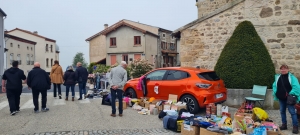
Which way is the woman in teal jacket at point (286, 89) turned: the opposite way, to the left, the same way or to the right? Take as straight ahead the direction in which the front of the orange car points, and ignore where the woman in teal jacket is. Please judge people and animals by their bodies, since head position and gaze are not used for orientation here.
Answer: to the left

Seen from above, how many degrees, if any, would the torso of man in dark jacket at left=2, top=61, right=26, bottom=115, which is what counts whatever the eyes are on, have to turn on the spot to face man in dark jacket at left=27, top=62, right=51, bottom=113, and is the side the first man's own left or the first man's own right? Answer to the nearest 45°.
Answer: approximately 90° to the first man's own right

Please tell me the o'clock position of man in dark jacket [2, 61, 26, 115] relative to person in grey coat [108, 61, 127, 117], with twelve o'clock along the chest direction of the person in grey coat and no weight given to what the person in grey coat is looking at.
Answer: The man in dark jacket is roughly at 8 o'clock from the person in grey coat.

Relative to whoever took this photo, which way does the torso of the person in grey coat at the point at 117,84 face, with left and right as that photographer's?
facing away from the viewer and to the right of the viewer

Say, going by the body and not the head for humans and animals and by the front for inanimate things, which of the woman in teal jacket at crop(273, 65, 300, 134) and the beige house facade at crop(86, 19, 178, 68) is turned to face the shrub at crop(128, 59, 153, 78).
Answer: the beige house facade

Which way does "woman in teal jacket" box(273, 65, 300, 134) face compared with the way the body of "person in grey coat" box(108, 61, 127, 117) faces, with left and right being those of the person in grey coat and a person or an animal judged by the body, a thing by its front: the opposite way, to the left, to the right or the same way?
the opposite way

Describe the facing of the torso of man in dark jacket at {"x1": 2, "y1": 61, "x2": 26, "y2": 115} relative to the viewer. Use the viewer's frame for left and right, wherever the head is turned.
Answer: facing away from the viewer

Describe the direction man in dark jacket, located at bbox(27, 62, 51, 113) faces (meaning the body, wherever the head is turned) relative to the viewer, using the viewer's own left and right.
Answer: facing away from the viewer

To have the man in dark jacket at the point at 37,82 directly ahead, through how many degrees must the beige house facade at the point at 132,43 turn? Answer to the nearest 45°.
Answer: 0° — it already faces them

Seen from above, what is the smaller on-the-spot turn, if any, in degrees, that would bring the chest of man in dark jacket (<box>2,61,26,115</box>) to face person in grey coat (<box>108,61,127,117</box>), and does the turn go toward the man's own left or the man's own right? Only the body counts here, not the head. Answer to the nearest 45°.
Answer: approximately 135° to the man's own right
